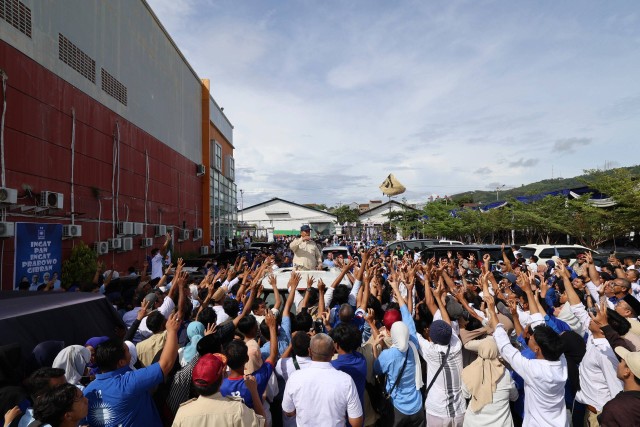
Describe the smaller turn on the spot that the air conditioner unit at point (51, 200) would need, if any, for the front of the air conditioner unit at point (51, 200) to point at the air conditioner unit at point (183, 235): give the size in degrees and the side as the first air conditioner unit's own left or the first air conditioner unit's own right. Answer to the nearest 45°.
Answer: approximately 90° to the first air conditioner unit's own left

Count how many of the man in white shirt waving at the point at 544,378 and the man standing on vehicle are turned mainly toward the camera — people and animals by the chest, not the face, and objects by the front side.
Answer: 1

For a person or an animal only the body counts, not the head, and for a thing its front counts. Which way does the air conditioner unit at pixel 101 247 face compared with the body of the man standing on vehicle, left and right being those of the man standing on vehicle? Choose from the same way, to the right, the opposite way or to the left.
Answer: to the left

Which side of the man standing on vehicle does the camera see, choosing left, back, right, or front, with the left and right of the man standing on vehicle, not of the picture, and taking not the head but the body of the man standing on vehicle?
front

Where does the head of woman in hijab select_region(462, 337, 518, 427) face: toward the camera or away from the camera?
away from the camera

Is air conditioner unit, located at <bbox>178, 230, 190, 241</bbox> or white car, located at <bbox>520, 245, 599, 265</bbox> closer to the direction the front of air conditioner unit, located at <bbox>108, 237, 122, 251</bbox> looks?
the white car

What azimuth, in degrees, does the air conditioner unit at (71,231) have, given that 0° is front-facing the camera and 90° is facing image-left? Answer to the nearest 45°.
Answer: approximately 315°

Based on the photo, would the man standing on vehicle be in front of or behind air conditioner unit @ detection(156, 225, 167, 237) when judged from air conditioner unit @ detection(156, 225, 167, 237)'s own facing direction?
in front

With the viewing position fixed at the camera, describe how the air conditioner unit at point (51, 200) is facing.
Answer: facing the viewer and to the right of the viewer

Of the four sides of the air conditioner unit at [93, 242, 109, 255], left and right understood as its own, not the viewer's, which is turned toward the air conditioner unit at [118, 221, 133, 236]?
left
